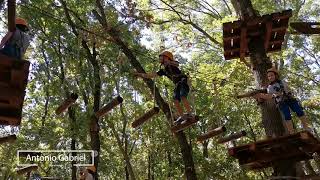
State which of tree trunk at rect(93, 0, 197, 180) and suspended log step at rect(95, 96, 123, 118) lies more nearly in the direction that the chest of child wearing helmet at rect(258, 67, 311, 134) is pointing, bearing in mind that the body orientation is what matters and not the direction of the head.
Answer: the suspended log step

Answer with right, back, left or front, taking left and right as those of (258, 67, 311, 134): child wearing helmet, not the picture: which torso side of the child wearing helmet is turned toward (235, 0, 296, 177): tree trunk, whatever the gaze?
right

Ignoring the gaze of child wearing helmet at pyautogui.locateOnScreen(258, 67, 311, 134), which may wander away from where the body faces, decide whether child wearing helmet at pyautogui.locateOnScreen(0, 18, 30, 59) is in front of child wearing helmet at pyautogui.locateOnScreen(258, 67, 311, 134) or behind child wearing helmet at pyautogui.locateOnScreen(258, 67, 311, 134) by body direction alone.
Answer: in front

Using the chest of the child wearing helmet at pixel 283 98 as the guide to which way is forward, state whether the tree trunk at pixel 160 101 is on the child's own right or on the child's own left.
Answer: on the child's own right

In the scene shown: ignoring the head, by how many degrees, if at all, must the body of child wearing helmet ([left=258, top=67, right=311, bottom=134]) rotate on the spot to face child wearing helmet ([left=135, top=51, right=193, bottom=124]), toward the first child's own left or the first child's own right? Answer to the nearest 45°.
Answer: approximately 45° to the first child's own right

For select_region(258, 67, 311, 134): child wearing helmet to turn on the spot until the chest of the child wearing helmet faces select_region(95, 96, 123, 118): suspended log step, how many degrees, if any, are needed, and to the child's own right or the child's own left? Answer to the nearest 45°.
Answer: approximately 45° to the child's own right

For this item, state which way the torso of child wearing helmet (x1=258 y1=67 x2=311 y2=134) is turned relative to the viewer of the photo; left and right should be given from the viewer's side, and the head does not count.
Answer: facing the viewer and to the left of the viewer

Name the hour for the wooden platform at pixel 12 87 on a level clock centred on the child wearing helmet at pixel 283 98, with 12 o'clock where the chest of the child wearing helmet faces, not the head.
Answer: The wooden platform is roughly at 12 o'clock from the child wearing helmet.

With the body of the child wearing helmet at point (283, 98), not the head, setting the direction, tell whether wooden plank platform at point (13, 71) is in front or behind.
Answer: in front
